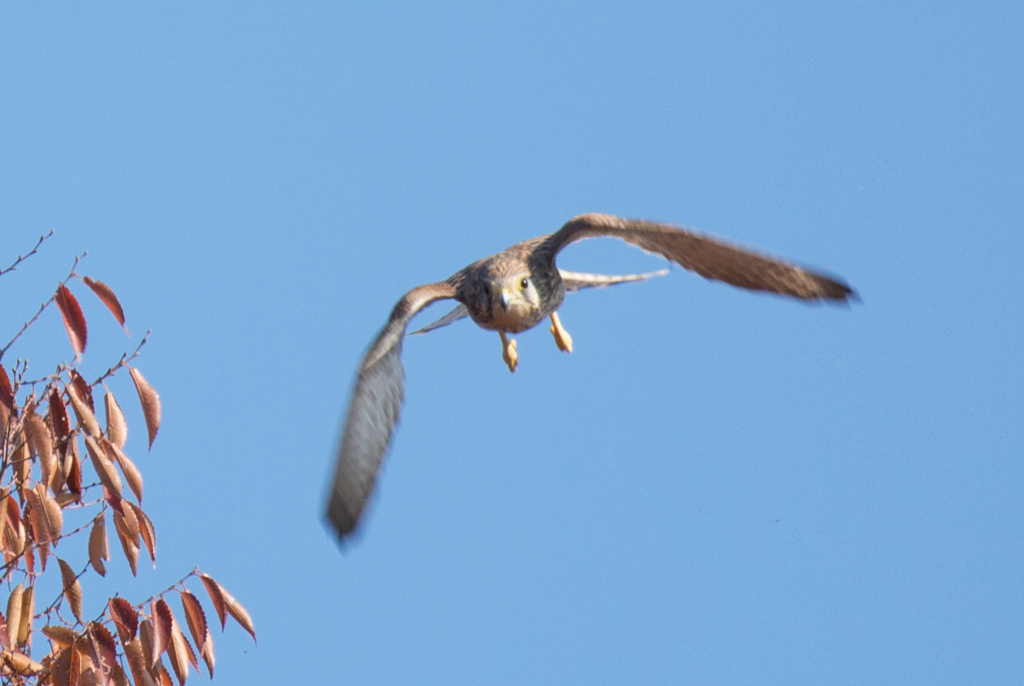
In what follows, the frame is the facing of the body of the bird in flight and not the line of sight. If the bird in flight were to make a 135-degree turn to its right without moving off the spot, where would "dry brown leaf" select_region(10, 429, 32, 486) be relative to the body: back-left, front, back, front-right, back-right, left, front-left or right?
left

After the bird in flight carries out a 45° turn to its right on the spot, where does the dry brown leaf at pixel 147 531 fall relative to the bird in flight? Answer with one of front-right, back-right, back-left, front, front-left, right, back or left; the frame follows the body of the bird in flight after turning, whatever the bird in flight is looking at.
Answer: front

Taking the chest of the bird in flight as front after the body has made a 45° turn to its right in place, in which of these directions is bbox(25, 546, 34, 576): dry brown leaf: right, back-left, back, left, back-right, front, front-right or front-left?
front

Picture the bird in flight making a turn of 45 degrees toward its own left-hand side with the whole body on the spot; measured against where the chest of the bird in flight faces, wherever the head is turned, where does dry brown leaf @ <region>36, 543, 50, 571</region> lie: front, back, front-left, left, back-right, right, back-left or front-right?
right

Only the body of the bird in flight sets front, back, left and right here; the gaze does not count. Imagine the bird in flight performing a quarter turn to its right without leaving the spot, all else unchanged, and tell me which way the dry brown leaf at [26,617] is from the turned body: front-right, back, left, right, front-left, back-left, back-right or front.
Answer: front-left

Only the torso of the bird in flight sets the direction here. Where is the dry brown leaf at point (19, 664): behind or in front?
in front

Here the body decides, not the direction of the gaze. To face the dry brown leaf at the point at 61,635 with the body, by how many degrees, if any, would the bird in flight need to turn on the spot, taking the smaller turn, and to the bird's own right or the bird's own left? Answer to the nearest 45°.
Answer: approximately 45° to the bird's own right

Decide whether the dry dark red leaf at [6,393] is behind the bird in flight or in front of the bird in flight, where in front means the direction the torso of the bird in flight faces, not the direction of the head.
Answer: in front

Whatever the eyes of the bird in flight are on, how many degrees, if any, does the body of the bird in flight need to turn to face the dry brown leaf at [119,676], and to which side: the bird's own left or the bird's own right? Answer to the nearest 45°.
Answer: approximately 45° to the bird's own right

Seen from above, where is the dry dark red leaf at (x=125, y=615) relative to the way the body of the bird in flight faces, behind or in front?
in front

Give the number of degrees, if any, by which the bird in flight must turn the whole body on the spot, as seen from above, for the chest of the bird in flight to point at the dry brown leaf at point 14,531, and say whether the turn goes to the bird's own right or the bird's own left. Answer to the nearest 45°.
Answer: approximately 45° to the bird's own right

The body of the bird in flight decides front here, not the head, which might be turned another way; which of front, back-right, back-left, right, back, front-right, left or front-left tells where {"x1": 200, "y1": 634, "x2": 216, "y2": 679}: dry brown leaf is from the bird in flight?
front-right

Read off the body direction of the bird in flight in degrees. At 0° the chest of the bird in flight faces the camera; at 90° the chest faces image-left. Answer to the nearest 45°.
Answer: approximately 0°

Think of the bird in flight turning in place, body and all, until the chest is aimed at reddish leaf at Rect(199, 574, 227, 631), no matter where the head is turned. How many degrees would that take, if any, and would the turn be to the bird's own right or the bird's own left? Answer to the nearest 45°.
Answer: approximately 45° to the bird's own right
